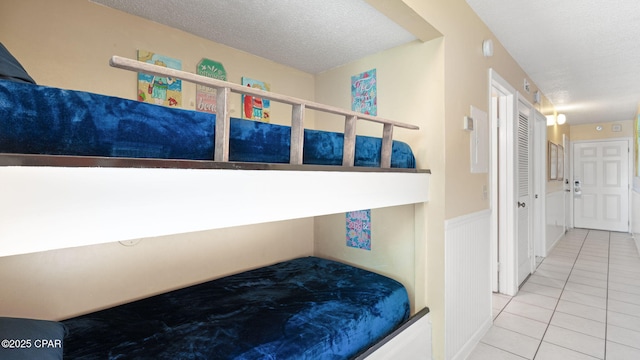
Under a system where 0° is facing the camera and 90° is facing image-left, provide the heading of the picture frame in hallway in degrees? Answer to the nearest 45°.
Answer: approximately 270°

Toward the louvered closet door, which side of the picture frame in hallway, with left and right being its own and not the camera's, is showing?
right

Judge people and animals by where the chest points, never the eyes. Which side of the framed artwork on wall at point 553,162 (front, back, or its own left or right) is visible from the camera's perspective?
right

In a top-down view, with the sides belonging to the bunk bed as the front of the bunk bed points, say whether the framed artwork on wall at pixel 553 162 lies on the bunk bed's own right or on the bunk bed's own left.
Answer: on the bunk bed's own left

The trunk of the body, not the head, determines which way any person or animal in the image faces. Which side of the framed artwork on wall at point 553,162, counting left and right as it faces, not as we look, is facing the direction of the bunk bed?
right
